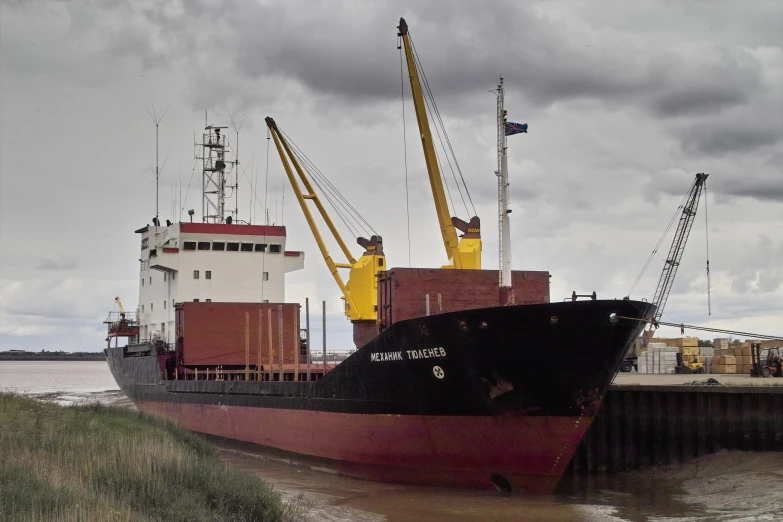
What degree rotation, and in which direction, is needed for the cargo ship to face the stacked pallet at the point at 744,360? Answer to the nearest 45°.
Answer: approximately 90° to its left

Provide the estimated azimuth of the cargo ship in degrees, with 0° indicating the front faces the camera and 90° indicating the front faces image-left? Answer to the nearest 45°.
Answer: approximately 315°

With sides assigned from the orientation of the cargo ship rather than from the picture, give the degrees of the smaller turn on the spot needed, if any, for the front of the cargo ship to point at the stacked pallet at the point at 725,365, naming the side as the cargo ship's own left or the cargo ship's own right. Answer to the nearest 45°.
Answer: approximately 90° to the cargo ship's own left
